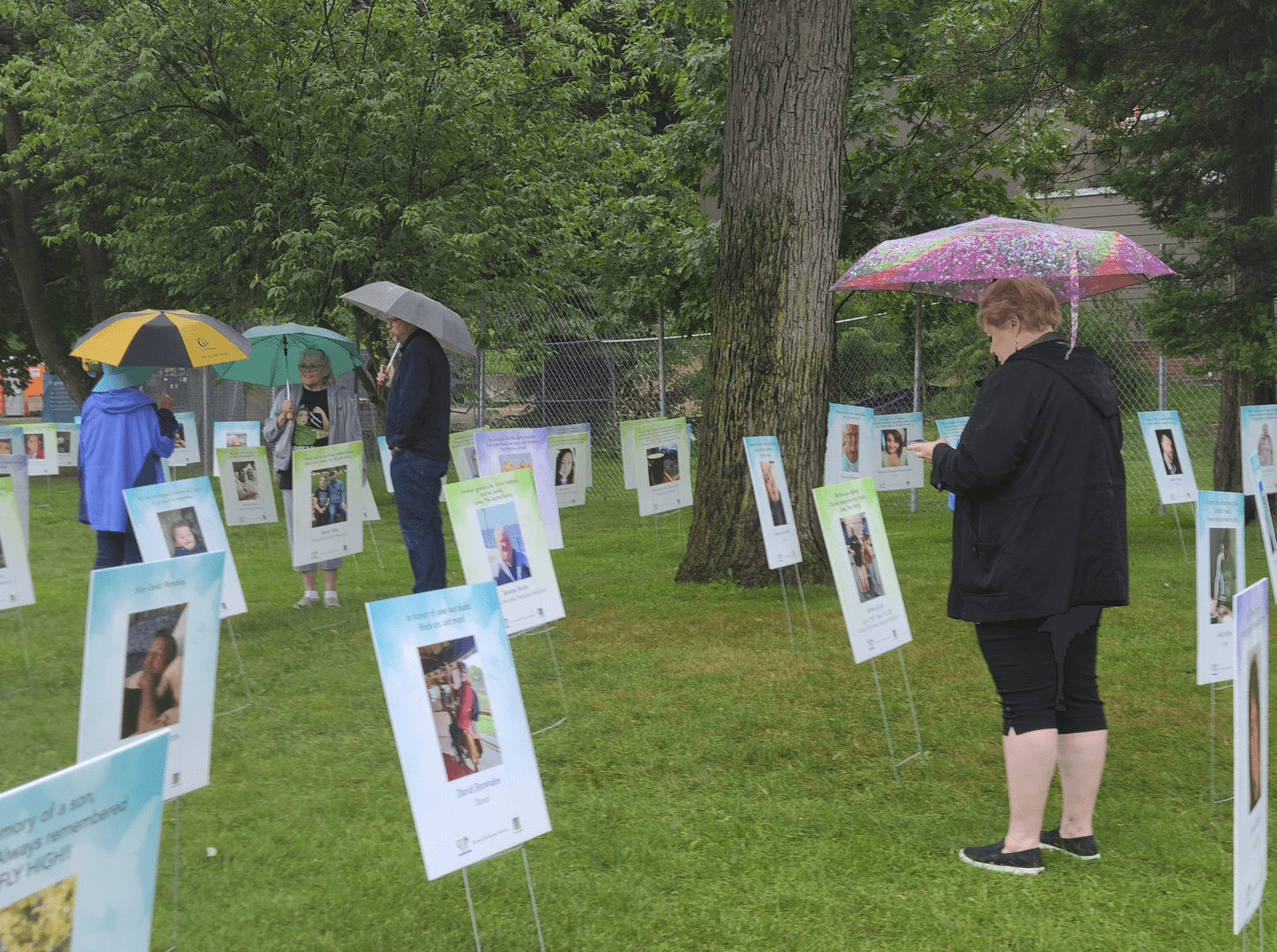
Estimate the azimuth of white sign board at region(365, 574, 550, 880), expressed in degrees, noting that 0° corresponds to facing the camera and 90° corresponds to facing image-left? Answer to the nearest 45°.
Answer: approximately 315°

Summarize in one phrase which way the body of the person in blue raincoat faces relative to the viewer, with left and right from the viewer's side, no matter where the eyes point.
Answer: facing away from the viewer and to the right of the viewer

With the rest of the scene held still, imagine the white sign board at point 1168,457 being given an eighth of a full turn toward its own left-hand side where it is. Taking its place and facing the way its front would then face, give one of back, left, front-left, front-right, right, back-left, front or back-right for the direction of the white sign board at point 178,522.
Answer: back-right

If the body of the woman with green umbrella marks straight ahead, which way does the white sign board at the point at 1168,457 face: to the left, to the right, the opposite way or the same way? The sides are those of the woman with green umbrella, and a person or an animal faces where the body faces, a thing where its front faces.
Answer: the same way

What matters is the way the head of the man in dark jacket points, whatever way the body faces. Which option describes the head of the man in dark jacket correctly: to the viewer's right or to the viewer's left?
to the viewer's left

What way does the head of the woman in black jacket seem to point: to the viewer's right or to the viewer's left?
to the viewer's left

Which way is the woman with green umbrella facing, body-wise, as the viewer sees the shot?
toward the camera

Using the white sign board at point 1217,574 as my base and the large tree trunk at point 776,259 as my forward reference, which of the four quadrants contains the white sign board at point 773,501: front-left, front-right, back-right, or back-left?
front-left

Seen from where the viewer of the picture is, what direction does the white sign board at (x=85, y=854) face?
facing the viewer and to the right of the viewer

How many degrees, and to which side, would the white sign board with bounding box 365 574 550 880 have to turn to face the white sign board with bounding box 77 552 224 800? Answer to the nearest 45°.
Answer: approximately 135° to its right

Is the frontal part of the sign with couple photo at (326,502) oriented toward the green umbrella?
no

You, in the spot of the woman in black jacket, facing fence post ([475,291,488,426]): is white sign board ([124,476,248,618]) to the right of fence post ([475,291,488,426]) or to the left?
left

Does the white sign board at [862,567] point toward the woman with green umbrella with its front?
no
